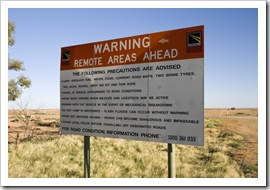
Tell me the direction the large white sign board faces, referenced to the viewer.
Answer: facing the viewer and to the left of the viewer
